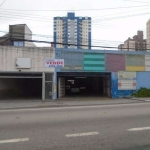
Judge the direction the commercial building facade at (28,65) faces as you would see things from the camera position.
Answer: facing the viewer

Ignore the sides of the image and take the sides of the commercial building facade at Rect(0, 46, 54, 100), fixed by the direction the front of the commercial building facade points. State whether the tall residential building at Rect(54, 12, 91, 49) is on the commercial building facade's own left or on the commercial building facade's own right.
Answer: on the commercial building facade's own left

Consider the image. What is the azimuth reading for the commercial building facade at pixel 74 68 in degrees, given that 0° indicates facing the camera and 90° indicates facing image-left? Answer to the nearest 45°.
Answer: approximately 0°

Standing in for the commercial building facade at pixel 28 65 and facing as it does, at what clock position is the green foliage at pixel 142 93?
The green foliage is roughly at 9 o'clock from the commercial building facade.
